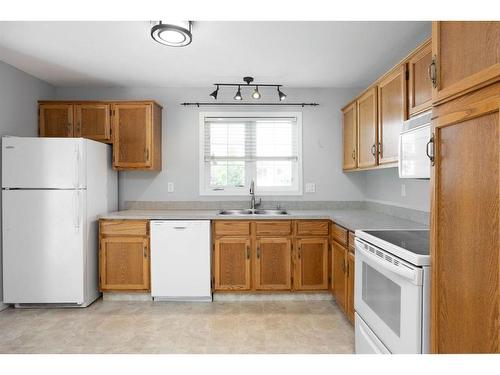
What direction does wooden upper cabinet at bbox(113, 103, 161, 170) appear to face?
toward the camera

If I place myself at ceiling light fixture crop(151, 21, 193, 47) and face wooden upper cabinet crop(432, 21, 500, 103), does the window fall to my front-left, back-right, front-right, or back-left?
back-left

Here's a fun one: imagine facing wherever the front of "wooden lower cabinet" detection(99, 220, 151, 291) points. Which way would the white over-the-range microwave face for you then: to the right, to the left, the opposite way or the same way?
to the right

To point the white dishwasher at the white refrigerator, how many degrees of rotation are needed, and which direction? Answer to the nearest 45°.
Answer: approximately 90° to its right

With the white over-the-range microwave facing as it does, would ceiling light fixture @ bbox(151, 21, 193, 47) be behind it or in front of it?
in front

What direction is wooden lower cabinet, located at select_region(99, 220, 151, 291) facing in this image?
toward the camera

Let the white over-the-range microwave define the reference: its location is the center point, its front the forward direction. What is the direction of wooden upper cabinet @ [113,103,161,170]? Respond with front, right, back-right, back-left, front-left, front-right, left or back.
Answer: front-right

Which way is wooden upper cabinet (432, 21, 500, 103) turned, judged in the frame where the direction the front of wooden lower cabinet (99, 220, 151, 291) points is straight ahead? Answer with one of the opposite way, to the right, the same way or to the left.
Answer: to the right

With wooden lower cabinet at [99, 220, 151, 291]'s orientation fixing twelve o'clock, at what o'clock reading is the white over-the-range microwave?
The white over-the-range microwave is roughly at 11 o'clock from the wooden lower cabinet.

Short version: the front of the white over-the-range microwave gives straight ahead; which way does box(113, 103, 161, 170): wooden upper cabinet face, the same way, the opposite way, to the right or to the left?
to the left

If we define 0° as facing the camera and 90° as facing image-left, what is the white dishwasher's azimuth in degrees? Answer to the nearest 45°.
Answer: approximately 0°

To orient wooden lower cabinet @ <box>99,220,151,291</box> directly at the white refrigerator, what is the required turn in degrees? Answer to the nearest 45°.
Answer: approximately 90° to its right

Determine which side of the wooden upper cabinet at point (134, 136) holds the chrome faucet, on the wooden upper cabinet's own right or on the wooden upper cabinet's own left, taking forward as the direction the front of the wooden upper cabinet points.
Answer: on the wooden upper cabinet's own left

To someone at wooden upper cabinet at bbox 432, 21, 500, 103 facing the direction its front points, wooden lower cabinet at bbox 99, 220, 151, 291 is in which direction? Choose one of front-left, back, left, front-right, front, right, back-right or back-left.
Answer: front-right

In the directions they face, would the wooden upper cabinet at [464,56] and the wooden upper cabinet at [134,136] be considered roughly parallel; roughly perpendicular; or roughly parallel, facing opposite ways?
roughly perpendicular
